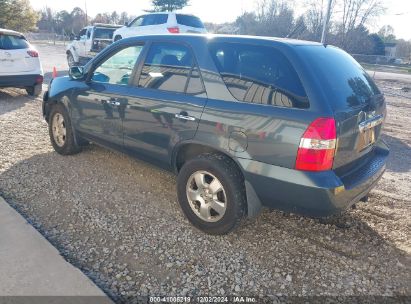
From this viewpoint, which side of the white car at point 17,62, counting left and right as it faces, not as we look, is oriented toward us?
back

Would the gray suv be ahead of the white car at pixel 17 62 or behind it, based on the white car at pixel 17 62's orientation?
behind

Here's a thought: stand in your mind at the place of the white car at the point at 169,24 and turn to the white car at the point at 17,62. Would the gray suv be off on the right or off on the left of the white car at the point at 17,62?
left

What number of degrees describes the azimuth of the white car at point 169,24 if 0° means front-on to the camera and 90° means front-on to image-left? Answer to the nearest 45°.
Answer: approximately 135°

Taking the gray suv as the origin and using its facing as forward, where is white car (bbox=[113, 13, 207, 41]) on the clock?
The white car is roughly at 1 o'clock from the gray suv.

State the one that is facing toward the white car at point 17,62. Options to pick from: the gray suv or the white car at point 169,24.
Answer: the gray suv

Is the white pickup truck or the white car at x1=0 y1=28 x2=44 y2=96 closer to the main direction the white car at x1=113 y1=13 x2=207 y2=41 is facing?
the white pickup truck

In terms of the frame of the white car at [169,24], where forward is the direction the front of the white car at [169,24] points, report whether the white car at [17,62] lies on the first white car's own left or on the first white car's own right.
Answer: on the first white car's own left

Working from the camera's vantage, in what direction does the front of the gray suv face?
facing away from the viewer and to the left of the viewer

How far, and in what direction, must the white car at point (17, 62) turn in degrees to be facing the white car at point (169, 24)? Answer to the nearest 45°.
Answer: approximately 45° to its right

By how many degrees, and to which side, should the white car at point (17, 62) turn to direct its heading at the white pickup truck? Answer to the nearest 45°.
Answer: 0° — it already faces it
